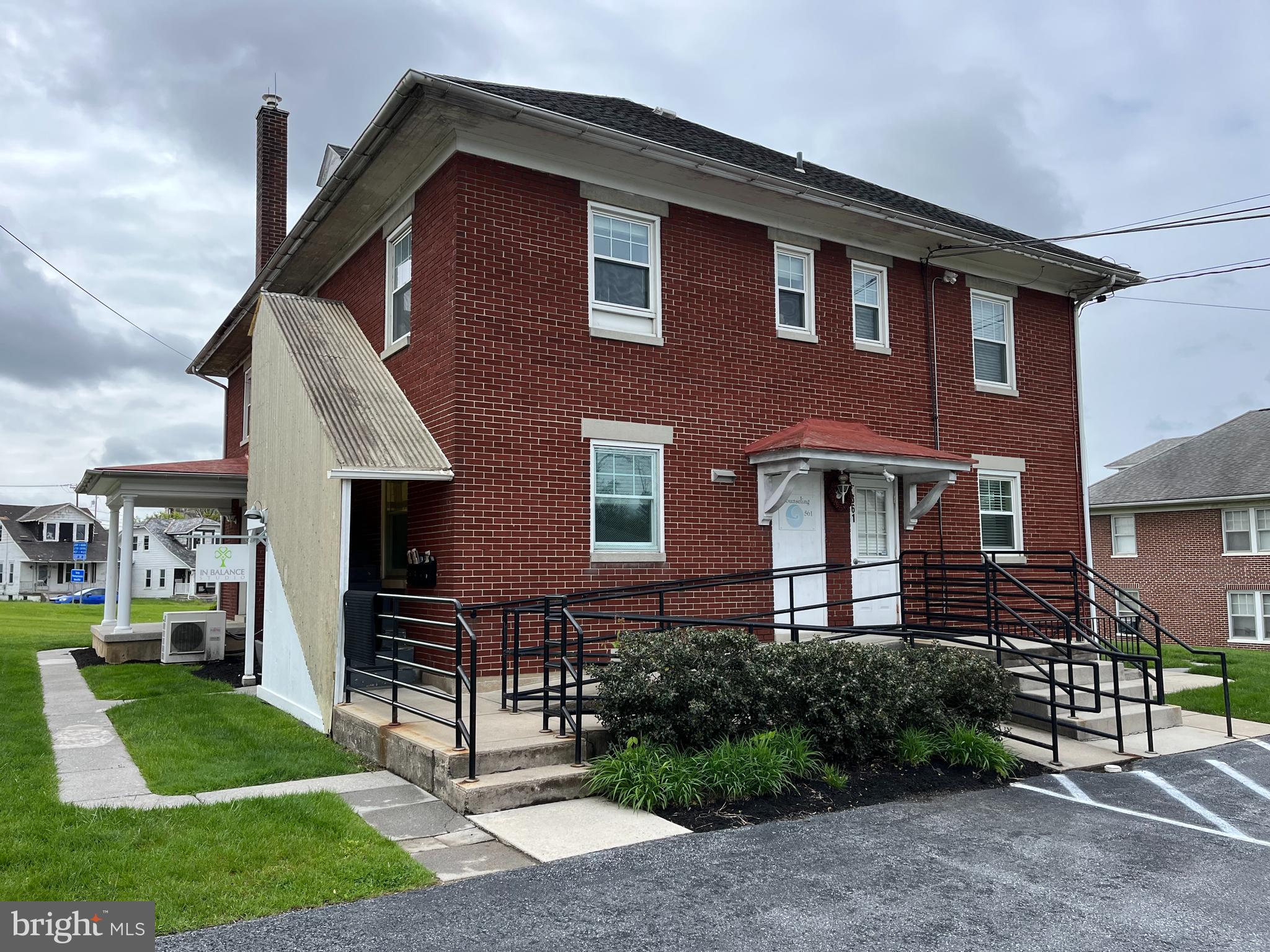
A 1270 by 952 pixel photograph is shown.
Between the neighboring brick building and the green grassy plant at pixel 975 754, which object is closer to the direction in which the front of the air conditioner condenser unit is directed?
the green grassy plant

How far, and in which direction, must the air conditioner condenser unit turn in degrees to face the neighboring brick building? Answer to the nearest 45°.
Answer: approximately 90° to its left

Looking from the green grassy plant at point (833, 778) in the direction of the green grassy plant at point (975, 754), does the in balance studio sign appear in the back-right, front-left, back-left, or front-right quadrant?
back-left

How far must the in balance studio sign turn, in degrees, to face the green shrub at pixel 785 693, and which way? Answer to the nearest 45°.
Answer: approximately 45° to its left

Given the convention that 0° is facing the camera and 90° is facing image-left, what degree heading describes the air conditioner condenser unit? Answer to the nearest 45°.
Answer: approximately 0°

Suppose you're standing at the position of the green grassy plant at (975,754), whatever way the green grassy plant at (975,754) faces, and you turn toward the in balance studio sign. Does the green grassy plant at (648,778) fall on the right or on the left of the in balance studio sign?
left

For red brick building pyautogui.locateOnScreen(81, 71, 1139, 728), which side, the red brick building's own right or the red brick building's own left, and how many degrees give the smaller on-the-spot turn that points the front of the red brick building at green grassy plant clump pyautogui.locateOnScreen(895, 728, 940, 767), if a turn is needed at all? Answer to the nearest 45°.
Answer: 0° — it already faces it

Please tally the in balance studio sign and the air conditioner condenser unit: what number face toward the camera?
2
